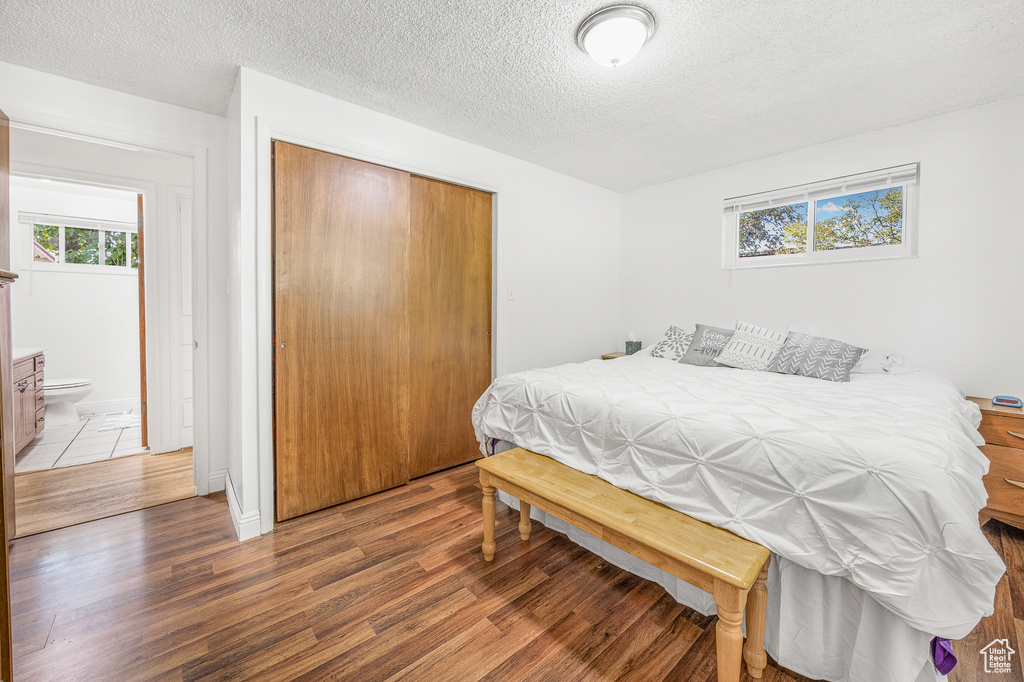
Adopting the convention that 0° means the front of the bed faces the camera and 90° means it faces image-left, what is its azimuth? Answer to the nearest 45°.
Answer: approximately 45°

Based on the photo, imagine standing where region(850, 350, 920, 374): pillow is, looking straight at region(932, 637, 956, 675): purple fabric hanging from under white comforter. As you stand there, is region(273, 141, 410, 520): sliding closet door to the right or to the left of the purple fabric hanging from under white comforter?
right

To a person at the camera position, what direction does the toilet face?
facing to the right of the viewer

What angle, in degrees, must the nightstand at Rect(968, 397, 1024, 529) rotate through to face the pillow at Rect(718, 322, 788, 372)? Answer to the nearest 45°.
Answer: approximately 45° to its right

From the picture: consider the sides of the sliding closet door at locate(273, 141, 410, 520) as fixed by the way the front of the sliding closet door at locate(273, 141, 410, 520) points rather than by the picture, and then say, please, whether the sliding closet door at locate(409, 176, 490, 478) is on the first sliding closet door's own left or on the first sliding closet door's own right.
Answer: on the first sliding closet door's own left

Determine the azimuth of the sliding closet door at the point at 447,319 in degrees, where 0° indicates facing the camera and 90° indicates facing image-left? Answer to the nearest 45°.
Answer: approximately 315°

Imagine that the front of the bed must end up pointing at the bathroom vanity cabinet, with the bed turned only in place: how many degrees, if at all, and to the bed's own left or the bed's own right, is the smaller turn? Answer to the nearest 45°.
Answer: approximately 45° to the bed's own right

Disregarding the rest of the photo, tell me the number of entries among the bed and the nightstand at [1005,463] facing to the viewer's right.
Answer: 0

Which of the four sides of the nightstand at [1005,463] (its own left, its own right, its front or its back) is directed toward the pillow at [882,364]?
right

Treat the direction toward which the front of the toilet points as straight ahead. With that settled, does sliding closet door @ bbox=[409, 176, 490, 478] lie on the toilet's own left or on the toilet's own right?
on the toilet's own right

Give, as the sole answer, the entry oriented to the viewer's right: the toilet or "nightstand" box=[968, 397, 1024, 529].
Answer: the toilet

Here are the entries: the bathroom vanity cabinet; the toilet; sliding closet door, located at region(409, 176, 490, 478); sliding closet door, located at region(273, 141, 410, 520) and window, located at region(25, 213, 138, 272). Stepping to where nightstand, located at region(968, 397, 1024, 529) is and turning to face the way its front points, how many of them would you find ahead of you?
5

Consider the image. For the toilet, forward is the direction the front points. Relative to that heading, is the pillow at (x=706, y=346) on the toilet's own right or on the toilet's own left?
on the toilet's own right

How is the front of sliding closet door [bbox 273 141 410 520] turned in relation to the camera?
facing the viewer and to the right of the viewer

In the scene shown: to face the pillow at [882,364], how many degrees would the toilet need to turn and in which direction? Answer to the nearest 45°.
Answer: approximately 45° to its right

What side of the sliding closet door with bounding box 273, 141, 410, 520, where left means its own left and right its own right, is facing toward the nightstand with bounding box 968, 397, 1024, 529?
front

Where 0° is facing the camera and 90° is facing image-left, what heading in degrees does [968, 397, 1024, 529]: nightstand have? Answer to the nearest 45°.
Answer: approximately 45°
